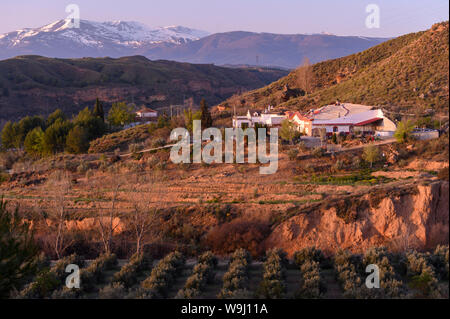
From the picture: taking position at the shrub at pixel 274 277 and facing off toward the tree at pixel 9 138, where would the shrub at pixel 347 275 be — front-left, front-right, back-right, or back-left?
back-right

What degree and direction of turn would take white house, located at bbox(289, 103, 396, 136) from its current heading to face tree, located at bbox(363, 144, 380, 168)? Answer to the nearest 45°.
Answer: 0° — it already faces it

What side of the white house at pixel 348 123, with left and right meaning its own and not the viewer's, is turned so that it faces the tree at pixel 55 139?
right

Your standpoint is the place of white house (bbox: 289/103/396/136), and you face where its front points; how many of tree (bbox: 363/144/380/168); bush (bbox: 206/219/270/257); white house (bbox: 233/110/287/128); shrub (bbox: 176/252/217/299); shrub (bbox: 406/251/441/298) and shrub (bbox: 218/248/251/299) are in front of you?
5

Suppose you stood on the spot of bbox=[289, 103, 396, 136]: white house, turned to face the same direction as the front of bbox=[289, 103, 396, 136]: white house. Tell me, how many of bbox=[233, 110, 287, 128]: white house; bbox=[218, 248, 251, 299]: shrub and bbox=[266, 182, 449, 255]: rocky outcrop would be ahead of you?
2

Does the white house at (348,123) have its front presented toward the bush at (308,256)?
yes

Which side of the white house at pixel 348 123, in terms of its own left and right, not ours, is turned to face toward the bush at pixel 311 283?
front

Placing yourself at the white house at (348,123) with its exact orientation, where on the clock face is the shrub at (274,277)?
The shrub is roughly at 12 o'clock from the white house.

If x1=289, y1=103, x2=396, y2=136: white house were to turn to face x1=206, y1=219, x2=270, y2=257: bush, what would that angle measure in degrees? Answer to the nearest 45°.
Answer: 0° — it already faces it

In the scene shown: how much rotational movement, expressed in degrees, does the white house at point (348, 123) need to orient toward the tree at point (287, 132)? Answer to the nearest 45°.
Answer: approximately 45° to its right

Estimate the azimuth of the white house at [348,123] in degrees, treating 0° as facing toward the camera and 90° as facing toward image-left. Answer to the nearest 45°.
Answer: approximately 0°

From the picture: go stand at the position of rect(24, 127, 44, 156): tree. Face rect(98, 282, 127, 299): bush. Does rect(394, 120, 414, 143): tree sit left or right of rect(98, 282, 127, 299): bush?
left

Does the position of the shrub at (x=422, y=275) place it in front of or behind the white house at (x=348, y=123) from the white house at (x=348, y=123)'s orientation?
in front

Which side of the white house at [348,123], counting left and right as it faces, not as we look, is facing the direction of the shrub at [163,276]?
front
